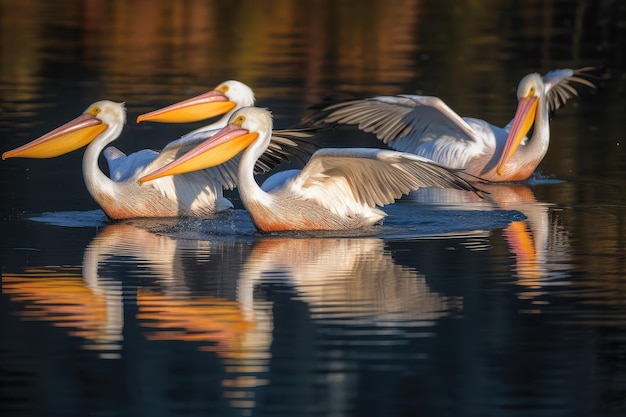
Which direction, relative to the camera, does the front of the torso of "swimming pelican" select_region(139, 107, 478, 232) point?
to the viewer's left

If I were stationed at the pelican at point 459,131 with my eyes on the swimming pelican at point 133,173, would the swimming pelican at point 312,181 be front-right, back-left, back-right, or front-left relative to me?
front-left

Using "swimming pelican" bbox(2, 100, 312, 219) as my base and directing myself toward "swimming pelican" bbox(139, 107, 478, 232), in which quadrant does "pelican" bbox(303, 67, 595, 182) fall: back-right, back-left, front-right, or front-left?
front-left

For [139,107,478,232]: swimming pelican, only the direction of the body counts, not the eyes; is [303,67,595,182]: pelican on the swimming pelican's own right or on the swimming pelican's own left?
on the swimming pelican's own right

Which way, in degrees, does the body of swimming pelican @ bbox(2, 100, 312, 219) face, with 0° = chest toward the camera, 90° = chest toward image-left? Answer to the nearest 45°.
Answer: approximately 90°

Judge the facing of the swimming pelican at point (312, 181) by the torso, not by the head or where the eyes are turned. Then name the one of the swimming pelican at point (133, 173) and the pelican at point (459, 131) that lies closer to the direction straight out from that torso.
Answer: the swimming pelican

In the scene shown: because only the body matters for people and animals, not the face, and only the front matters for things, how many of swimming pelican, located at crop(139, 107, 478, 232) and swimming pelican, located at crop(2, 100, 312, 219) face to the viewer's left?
2
